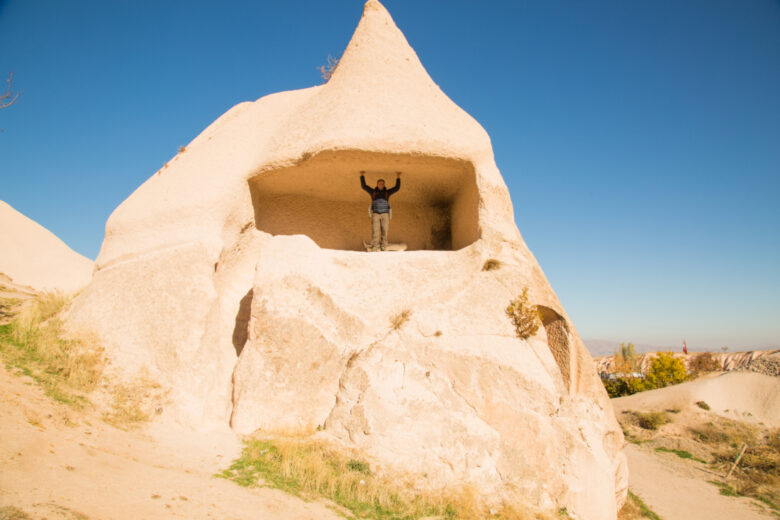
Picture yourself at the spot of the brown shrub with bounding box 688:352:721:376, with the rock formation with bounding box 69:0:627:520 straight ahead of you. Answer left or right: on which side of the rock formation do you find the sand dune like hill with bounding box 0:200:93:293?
right

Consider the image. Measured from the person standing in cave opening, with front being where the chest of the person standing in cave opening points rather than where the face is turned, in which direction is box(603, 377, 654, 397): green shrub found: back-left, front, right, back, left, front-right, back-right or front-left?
back-left

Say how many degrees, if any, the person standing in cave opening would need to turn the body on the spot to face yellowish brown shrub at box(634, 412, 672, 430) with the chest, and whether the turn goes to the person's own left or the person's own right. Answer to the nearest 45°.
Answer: approximately 135° to the person's own left

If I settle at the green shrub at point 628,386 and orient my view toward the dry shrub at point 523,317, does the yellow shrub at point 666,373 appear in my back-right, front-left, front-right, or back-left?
back-left

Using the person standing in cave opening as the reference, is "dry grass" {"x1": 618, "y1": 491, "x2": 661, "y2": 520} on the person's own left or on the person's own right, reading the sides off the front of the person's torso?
on the person's own left

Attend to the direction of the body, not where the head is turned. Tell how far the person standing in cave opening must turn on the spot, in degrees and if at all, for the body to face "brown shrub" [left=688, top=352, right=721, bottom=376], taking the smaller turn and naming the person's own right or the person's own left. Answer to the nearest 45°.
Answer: approximately 135° to the person's own left

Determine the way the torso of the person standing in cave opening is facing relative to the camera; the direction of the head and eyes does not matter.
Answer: toward the camera

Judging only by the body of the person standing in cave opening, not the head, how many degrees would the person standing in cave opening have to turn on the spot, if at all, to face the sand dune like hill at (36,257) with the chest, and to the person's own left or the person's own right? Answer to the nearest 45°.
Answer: approximately 135° to the person's own right

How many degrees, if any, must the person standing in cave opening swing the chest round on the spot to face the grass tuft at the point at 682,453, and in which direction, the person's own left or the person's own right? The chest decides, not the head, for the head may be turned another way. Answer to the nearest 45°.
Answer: approximately 135° to the person's own left
